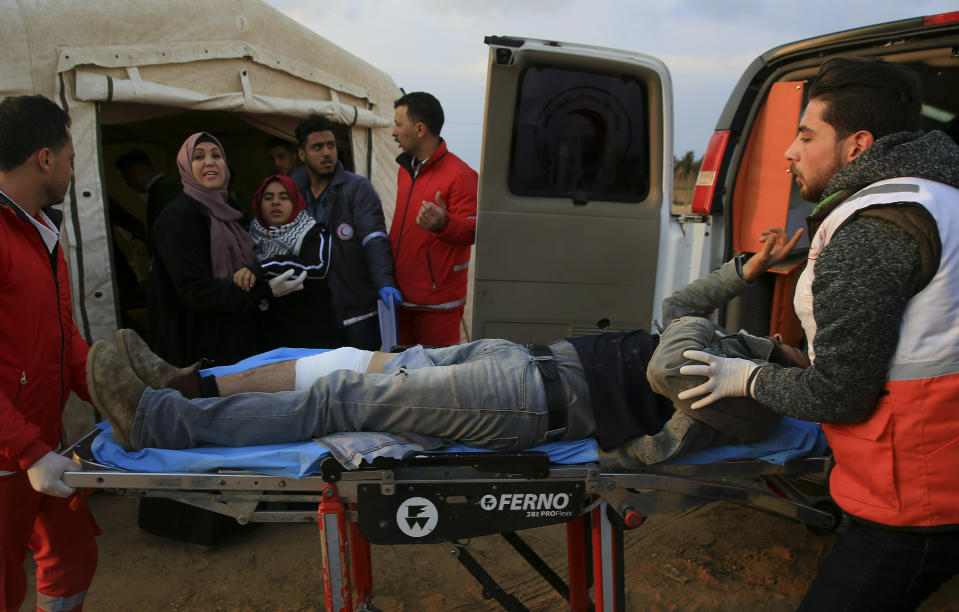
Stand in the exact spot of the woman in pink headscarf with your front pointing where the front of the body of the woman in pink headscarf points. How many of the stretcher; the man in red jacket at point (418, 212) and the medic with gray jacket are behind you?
0

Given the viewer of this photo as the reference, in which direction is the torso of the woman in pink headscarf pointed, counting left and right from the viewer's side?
facing the viewer and to the right of the viewer

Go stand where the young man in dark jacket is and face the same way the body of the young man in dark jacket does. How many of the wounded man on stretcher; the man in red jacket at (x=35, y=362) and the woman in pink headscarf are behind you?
0

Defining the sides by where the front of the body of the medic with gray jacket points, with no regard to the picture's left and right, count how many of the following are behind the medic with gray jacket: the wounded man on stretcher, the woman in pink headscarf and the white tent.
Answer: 0

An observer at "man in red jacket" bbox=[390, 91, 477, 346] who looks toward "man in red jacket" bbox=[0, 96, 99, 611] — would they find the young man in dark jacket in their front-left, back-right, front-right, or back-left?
front-right

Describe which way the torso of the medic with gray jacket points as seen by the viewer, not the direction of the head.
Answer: to the viewer's left

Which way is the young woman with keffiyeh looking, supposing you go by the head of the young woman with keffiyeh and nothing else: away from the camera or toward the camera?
toward the camera

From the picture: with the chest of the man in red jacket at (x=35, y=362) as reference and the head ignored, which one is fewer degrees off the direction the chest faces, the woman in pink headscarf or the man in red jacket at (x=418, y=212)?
the man in red jacket

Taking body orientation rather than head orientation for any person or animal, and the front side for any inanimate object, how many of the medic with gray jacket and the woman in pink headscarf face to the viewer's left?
1

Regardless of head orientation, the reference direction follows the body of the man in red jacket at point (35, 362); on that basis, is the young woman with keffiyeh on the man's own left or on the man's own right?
on the man's own left

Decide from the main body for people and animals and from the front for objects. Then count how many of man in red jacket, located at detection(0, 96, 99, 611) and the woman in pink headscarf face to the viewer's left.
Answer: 0

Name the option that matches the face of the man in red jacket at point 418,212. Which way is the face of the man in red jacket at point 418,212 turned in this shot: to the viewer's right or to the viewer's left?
to the viewer's left

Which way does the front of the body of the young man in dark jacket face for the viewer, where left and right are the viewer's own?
facing the viewer and to the left of the viewer

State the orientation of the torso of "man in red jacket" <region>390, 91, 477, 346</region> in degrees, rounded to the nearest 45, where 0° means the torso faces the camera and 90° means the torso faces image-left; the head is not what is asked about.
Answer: approximately 45°

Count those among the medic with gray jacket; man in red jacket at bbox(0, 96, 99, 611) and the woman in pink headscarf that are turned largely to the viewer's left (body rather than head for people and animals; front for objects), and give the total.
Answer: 1
